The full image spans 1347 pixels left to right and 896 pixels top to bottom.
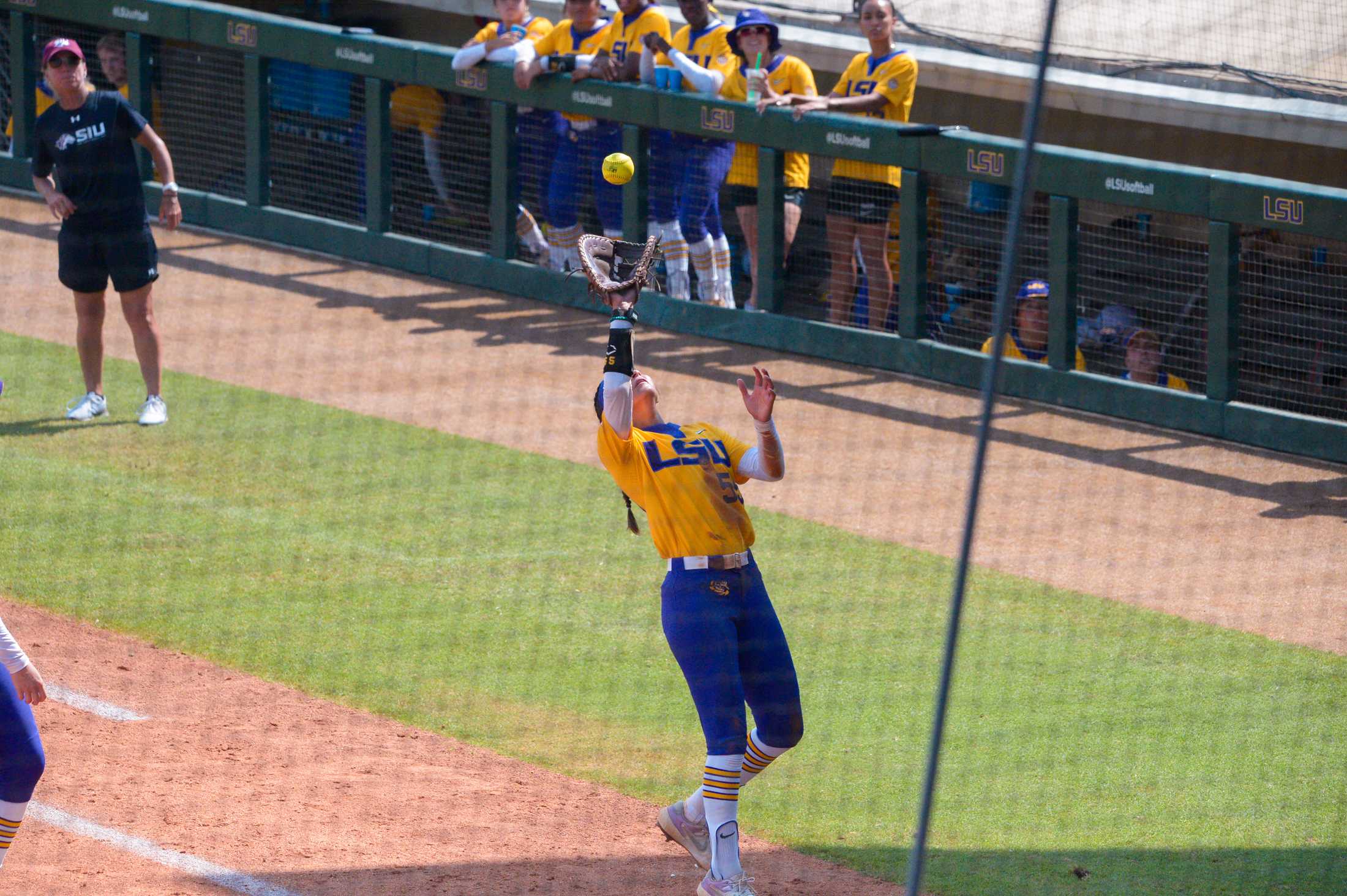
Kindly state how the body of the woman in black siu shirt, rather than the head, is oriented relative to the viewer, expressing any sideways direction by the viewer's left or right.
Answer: facing the viewer

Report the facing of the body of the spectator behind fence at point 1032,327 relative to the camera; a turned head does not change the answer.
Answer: toward the camera

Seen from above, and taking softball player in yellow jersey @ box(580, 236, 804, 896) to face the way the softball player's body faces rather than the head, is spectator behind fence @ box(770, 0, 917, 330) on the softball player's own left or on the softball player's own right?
on the softball player's own left

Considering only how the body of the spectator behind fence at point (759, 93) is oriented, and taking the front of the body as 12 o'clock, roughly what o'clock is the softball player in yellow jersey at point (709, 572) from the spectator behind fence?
The softball player in yellow jersey is roughly at 12 o'clock from the spectator behind fence.

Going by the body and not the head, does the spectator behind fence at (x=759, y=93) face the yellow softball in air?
yes

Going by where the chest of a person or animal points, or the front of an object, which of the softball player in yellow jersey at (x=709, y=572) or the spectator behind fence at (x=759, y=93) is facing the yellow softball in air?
the spectator behind fence

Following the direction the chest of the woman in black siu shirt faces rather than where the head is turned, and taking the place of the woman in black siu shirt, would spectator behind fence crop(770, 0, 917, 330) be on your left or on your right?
on your left

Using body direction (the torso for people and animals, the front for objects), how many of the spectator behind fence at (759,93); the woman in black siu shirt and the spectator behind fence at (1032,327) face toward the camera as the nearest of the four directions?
3

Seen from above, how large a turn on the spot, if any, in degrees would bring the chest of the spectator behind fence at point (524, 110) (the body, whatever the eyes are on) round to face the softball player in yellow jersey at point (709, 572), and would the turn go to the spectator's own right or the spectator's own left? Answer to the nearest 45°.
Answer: approximately 45° to the spectator's own left

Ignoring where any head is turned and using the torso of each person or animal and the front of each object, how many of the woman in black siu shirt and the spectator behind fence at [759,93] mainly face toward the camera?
2

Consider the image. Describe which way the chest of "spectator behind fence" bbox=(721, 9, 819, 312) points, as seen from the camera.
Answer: toward the camera

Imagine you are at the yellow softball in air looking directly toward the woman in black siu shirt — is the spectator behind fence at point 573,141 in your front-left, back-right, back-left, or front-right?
front-right

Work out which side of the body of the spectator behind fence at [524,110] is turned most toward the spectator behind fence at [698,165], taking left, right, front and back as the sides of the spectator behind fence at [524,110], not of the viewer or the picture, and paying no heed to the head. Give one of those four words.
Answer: left
